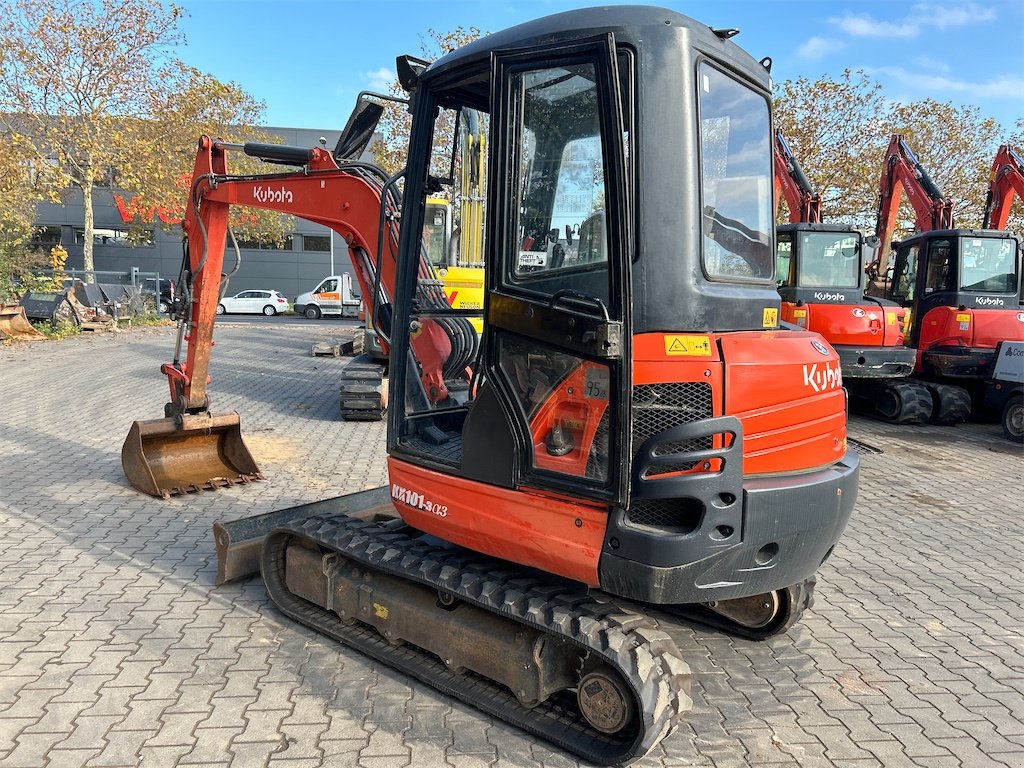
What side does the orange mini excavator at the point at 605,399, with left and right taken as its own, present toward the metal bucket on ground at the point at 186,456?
front

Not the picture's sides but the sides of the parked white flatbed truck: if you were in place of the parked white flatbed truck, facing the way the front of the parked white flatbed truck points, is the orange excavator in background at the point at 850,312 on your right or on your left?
on your left

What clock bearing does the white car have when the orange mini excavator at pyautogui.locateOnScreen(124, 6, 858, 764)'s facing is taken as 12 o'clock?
The white car is roughly at 1 o'clock from the orange mini excavator.

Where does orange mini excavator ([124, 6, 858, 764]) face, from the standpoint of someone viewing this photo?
facing away from the viewer and to the left of the viewer

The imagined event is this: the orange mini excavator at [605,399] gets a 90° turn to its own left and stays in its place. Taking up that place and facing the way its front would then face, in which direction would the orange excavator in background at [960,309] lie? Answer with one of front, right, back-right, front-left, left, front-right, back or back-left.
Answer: back

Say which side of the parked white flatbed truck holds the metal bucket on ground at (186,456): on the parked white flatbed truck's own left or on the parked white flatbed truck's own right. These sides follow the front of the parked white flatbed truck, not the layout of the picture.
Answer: on the parked white flatbed truck's own left

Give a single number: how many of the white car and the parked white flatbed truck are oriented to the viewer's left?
2

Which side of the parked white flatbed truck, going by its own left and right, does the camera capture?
left

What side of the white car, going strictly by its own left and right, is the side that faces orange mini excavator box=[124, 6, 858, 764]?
left

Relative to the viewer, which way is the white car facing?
to the viewer's left

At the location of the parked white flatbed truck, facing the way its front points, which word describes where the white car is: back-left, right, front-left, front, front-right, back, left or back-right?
front-right

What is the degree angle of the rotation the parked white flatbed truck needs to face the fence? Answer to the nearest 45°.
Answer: approximately 45° to its left

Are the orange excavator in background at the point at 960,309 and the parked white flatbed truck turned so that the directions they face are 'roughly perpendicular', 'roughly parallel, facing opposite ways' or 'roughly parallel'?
roughly perpendicular

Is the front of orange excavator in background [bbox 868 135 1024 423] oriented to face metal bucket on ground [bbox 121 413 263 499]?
no
